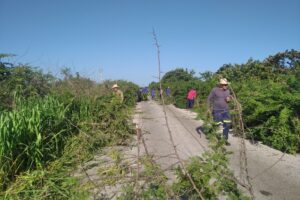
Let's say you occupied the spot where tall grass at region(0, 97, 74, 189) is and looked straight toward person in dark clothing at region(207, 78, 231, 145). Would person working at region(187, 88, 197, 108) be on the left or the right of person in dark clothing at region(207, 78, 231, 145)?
left

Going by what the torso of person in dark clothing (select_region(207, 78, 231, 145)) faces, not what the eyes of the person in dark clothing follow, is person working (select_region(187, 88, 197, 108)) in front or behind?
behind

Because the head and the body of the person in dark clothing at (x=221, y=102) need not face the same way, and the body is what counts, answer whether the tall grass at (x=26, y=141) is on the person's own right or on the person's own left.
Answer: on the person's own right
